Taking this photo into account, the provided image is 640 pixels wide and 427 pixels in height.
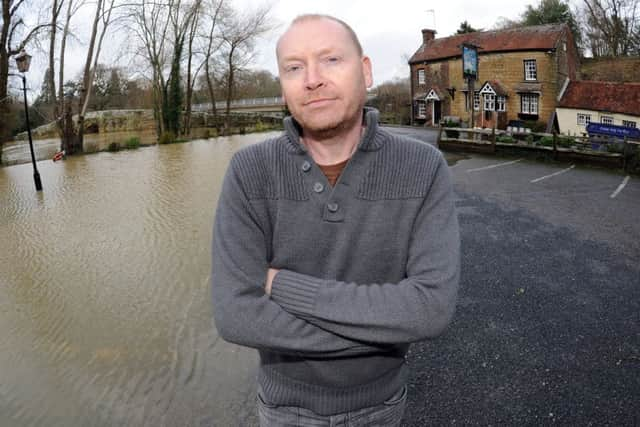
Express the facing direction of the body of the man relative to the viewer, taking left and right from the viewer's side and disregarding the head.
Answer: facing the viewer

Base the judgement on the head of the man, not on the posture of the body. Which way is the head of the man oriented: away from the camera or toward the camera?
toward the camera

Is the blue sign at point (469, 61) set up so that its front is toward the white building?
no

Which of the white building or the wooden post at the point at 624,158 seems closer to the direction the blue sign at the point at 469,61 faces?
the wooden post

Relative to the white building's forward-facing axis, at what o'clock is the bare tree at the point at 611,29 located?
The bare tree is roughly at 6 o'clock from the white building.

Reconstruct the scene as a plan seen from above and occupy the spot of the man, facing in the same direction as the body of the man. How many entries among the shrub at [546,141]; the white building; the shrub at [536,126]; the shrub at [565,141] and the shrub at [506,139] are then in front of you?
0

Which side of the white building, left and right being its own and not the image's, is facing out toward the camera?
front

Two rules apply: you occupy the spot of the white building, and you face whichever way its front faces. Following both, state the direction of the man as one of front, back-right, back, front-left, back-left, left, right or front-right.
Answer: front

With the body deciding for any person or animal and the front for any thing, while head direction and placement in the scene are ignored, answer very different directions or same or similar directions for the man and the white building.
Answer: same or similar directions

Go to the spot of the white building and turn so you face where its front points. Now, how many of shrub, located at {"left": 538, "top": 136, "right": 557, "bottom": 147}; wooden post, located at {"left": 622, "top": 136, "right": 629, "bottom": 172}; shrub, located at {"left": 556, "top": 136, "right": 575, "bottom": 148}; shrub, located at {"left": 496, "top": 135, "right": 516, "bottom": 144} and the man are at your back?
0

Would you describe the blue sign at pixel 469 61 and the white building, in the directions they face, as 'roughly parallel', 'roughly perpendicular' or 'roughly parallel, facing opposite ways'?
roughly parallel

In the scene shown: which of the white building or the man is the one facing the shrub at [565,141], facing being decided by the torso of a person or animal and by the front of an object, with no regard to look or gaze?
the white building

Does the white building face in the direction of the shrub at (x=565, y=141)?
yes

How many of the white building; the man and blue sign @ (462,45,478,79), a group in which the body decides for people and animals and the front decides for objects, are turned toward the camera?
3

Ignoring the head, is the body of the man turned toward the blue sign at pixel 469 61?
no
